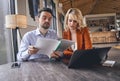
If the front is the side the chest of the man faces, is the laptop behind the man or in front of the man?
in front

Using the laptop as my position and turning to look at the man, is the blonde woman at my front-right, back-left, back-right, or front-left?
front-right

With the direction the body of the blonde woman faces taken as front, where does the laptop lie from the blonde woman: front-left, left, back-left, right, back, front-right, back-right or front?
front-left

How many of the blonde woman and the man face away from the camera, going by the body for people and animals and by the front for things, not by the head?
0

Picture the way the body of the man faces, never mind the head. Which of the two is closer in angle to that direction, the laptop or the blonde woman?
the laptop

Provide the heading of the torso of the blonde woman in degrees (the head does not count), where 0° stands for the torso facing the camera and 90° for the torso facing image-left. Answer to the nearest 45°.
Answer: approximately 45°

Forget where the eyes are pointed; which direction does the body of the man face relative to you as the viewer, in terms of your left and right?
facing the viewer and to the right of the viewer

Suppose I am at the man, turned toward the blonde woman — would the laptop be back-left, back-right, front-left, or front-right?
front-right

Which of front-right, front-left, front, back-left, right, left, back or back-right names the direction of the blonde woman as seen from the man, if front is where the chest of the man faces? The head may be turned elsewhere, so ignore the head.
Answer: front-left

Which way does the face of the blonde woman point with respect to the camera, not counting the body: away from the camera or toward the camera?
toward the camera

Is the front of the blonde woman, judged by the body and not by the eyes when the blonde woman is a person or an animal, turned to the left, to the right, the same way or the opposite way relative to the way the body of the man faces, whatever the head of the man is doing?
to the right
